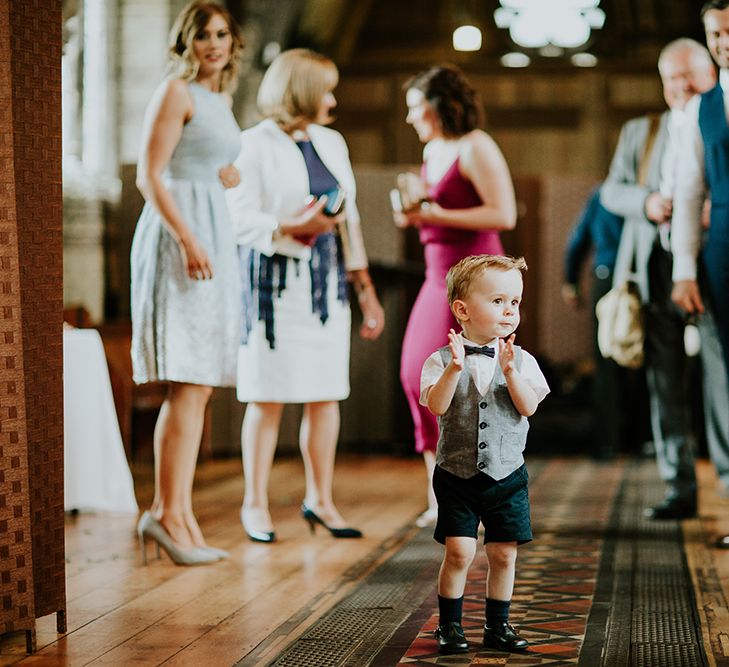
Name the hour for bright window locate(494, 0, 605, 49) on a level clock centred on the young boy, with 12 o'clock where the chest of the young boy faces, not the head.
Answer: The bright window is roughly at 6 o'clock from the young boy.

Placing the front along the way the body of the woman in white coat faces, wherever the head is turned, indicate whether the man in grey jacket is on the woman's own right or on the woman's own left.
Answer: on the woman's own left

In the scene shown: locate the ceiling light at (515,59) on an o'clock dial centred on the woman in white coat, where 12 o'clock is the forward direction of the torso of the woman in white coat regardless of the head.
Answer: The ceiling light is roughly at 8 o'clock from the woman in white coat.

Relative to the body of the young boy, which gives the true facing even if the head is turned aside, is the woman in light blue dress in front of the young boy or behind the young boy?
behind

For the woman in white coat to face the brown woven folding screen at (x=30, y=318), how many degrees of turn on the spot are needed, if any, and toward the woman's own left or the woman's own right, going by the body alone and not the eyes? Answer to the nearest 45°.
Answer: approximately 45° to the woman's own right

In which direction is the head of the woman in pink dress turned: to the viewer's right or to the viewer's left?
to the viewer's left

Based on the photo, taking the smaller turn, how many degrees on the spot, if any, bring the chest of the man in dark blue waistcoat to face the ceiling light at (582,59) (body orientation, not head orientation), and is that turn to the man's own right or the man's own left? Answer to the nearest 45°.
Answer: approximately 180°

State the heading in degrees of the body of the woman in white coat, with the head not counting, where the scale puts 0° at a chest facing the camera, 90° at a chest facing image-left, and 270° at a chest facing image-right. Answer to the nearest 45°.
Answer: approximately 315°

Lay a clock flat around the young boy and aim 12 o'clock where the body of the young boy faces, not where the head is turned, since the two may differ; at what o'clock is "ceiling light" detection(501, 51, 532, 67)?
The ceiling light is roughly at 6 o'clock from the young boy.

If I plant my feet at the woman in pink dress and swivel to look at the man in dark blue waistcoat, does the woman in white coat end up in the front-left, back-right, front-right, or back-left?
back-right

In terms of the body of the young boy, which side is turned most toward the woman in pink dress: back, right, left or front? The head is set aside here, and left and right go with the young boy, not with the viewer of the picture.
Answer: back

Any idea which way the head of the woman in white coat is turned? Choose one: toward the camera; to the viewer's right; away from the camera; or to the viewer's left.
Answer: to the viewer's right
